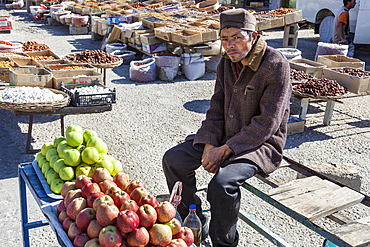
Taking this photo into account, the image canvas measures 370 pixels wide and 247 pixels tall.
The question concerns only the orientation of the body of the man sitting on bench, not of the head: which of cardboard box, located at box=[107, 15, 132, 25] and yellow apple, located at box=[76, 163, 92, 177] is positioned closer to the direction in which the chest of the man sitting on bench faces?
the yellow apple

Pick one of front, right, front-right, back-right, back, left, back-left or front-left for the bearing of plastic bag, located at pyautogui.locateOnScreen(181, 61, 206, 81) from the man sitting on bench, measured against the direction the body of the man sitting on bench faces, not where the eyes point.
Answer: back-right

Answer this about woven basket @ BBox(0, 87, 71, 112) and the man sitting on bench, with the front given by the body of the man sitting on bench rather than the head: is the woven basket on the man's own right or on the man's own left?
on the man's own right

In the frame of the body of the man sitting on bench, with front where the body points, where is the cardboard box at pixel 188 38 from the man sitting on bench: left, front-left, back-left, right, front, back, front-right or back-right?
back-right

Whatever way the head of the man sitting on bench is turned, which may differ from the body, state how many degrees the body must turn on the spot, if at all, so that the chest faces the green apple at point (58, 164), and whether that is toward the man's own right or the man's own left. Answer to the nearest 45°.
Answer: approximately 45° to the man's own right

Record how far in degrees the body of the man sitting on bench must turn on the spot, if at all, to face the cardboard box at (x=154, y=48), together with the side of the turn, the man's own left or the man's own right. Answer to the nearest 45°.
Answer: approximately 135° to the man's own right

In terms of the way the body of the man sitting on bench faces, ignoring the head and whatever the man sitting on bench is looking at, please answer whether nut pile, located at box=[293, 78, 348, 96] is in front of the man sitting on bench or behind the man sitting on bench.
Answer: behind

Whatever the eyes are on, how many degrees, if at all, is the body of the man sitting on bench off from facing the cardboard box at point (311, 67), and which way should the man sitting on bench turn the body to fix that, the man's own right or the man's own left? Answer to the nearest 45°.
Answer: approximately 135° to the man's own right

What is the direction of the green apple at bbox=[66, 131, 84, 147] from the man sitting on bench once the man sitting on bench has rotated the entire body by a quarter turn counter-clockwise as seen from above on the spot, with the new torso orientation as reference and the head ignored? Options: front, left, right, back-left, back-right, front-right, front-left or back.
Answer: back-right

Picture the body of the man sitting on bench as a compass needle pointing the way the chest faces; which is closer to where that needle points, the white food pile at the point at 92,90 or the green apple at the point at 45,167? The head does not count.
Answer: the green apple

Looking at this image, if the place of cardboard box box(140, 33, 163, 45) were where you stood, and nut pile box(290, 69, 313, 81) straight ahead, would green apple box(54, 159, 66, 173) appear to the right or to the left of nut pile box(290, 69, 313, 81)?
right

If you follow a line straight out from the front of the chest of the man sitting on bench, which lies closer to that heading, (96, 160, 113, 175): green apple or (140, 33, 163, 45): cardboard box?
the green apple

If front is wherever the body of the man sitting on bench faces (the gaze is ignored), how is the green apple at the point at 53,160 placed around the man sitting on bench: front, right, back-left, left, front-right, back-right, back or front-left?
front-right
